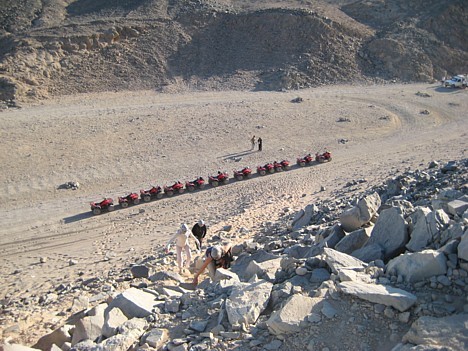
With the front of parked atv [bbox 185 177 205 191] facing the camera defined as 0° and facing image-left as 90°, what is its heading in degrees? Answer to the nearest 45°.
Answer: approximately 225°

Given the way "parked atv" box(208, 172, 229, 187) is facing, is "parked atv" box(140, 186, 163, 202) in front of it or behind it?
behind

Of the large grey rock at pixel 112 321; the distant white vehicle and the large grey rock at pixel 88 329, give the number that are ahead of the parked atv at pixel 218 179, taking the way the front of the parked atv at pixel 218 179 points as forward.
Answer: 1

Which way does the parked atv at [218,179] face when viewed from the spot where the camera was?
facing away from the viewer and to the right of the viewer

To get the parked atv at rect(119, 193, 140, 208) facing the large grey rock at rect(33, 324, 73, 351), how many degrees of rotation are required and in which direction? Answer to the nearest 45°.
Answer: approximately 135° to its right

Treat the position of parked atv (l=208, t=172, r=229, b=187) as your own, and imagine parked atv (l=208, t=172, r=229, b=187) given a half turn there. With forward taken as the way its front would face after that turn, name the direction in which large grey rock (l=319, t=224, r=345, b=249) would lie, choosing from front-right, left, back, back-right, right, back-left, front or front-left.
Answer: front-left

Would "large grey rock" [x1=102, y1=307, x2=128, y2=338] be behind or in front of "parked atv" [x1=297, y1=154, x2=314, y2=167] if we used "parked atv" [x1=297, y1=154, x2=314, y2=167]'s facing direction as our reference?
behind

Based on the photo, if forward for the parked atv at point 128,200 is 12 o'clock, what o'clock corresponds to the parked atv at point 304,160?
the parked atv at point 304,160 is roughly at 1 o'clock from the parked atv at point 128,200.

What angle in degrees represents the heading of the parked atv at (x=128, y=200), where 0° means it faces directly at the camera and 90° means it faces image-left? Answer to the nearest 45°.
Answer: approximately 225°

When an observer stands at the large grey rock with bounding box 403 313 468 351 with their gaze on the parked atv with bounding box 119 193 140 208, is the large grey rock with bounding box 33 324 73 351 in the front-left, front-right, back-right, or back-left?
front-left

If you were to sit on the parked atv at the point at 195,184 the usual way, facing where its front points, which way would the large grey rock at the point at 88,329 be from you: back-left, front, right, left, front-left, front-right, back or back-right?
back-right
